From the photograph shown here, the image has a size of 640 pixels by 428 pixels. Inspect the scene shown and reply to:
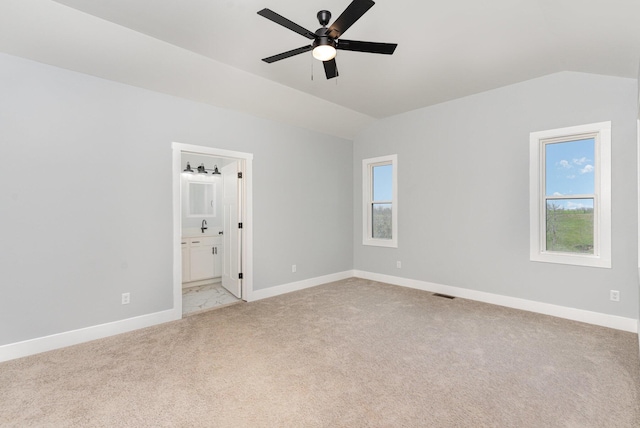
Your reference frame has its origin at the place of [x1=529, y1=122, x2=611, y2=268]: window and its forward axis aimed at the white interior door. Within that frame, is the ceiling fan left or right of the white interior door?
left

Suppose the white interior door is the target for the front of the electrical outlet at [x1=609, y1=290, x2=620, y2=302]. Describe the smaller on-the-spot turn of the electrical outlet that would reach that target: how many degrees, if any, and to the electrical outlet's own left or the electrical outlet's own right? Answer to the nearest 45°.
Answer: approximately 45° to the electrical outlet's own right

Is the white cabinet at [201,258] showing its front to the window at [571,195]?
yes

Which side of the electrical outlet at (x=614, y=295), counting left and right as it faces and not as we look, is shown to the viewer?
front

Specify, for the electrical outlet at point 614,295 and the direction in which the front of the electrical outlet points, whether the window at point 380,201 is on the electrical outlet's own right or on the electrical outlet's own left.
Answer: on the electrical outlet's own right

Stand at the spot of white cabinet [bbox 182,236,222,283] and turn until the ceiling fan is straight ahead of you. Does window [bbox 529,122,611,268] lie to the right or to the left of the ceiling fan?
left

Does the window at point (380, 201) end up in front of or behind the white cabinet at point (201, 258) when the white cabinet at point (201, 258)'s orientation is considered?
in front

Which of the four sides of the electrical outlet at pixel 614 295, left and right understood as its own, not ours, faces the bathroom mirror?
right

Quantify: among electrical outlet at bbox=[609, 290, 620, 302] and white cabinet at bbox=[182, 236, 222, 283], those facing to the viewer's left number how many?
0

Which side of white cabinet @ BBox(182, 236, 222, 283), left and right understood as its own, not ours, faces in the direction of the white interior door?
front

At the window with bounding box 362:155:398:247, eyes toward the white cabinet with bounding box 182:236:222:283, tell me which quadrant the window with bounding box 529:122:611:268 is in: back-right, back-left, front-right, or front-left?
back-left

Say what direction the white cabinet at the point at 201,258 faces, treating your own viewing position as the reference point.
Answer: facing the viewer and to the right of the viewer
